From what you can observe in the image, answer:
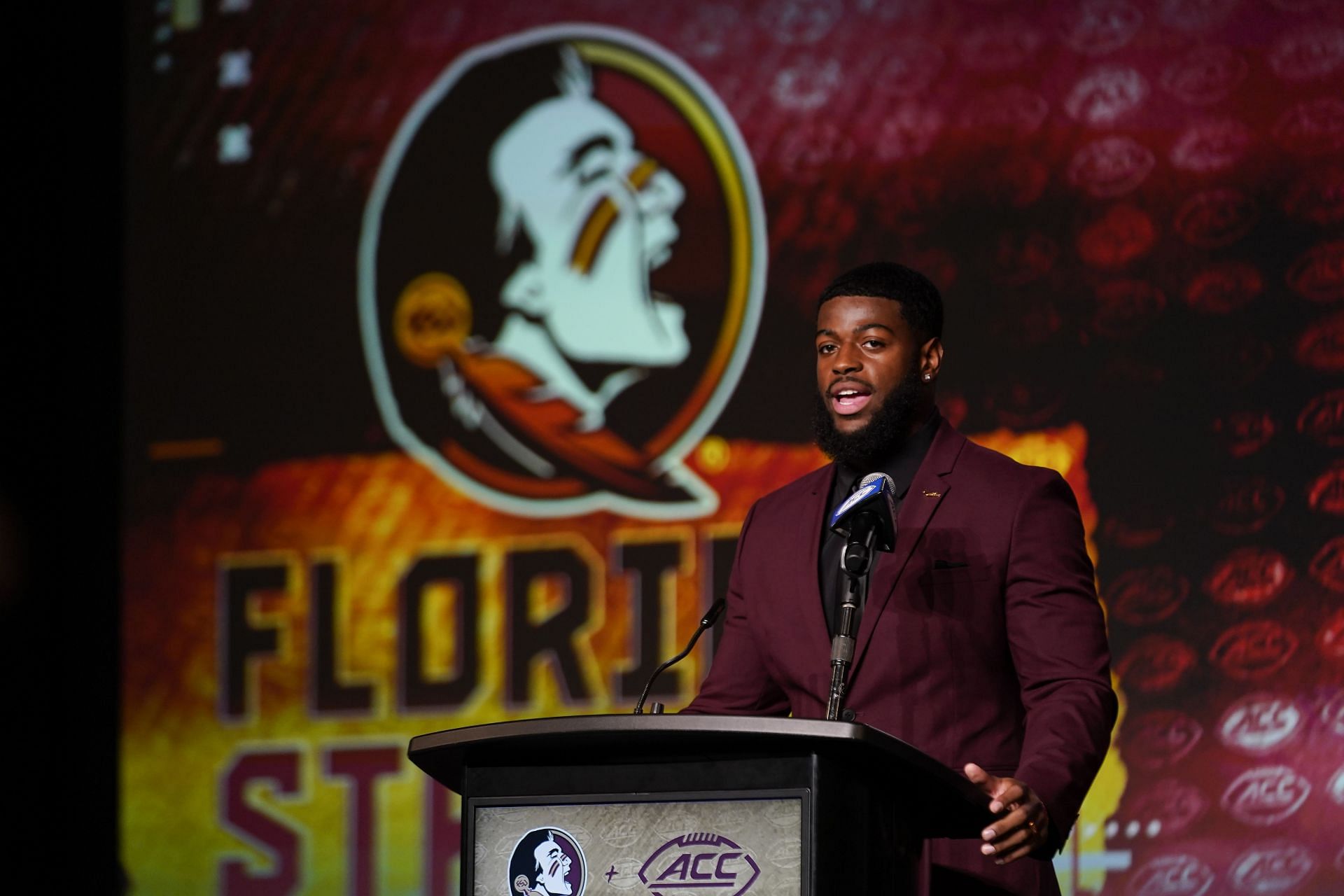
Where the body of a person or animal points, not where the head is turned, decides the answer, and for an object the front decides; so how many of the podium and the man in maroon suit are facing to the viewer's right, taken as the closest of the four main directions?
0

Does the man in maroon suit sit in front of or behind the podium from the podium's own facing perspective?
behind

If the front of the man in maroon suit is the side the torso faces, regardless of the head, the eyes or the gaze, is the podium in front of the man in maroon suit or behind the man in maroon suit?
in front

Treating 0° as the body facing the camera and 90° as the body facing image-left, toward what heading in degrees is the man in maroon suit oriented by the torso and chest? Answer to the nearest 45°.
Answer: approximately 45°

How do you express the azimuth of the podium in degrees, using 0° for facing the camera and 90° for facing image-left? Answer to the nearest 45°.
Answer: approximately 45°
